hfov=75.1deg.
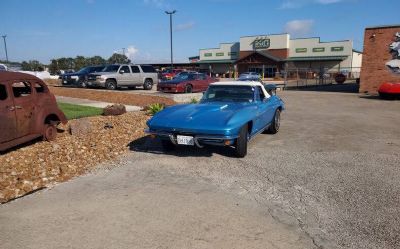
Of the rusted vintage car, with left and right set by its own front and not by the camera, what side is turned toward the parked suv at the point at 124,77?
back

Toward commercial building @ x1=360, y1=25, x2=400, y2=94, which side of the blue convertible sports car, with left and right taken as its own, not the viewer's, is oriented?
back

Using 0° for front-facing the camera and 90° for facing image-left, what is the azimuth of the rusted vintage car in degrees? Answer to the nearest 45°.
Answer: approximately 45°

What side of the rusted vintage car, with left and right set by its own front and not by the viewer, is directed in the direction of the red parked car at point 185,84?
back

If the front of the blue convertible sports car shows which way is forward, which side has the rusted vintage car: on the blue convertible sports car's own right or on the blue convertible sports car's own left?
on the blue convertible sports car's own right

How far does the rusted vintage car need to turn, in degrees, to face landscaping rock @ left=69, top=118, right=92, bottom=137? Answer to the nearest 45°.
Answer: approximately 180°

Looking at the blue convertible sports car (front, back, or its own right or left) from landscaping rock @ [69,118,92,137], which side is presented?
right

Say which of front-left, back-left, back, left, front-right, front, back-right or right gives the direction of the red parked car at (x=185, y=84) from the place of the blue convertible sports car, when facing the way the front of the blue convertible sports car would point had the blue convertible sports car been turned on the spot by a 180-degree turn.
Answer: front-left

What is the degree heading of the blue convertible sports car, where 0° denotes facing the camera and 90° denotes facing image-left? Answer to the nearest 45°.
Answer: approximately 45°
